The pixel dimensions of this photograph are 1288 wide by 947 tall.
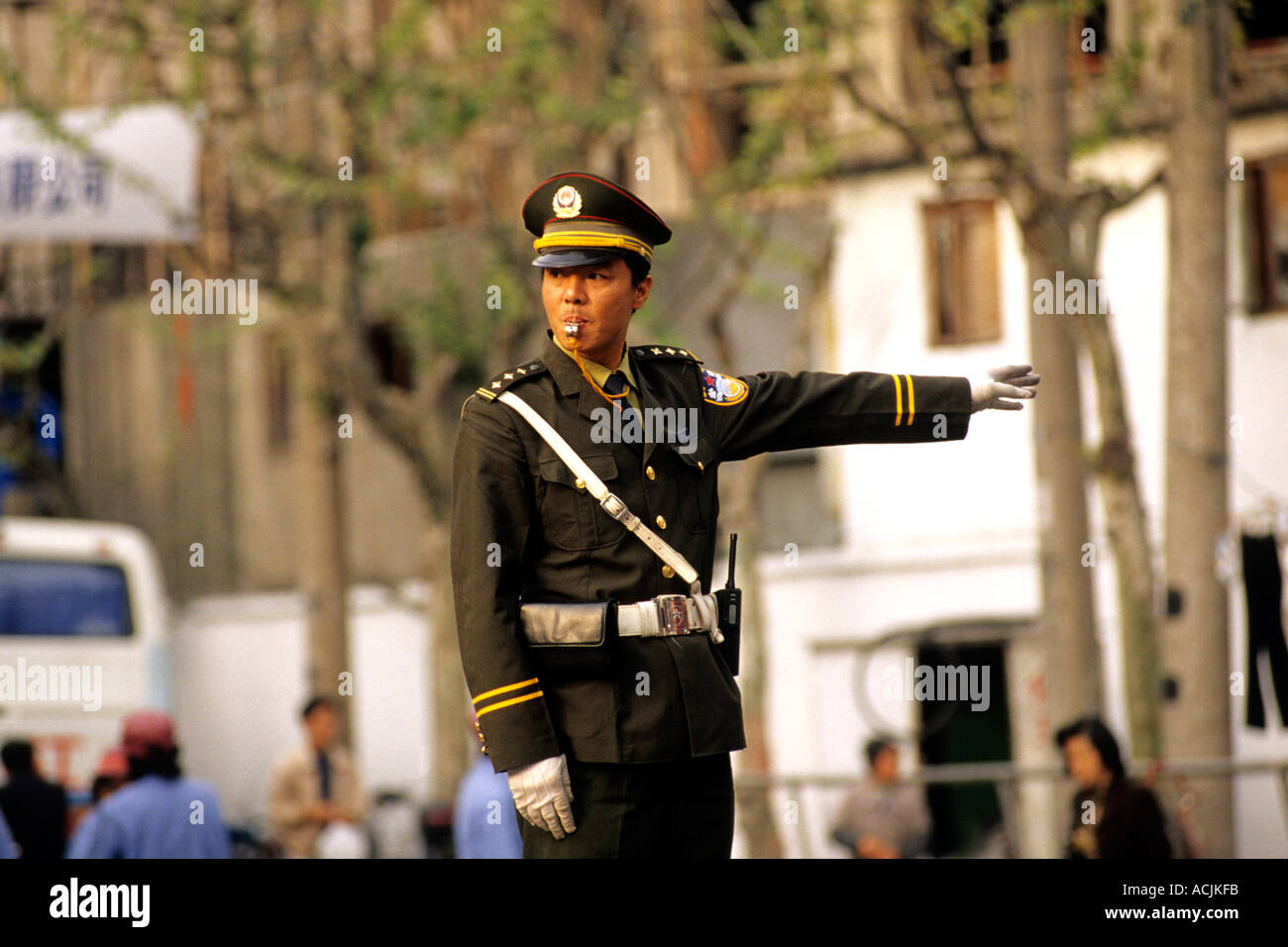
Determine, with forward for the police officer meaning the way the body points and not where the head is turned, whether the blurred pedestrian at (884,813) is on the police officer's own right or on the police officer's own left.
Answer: on the police officer's own left

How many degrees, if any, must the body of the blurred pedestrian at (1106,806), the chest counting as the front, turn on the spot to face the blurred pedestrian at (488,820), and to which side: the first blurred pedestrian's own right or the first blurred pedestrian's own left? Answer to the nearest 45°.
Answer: approximately 45° to the first blurred pedestrian's own right

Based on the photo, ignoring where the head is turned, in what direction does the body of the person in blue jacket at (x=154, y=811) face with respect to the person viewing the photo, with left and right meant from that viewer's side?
facing away from the viewer

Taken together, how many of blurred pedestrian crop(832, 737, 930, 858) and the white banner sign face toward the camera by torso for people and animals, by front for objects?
2

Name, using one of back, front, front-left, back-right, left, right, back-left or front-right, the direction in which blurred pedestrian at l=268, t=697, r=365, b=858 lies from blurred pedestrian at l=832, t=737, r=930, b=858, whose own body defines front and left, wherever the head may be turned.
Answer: right

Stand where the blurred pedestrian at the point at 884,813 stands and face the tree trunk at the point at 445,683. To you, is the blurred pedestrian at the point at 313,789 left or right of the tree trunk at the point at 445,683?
left

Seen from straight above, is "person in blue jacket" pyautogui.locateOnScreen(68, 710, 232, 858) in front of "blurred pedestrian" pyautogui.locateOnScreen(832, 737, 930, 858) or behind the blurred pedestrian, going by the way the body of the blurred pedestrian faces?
in front

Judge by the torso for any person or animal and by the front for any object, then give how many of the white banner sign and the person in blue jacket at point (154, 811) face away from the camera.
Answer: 1

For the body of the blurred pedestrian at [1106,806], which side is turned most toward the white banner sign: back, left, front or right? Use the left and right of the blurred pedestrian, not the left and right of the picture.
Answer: right

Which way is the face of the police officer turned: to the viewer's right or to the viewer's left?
to the viewer's left

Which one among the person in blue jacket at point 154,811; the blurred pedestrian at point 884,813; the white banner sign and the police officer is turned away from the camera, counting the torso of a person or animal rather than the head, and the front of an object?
the person in blue jacket

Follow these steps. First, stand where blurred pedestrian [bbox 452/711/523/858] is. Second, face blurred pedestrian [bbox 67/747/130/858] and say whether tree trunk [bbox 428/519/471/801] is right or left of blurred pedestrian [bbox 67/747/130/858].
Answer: right

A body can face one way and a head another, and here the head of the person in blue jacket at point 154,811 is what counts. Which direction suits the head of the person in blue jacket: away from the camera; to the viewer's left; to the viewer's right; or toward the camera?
away from the camera

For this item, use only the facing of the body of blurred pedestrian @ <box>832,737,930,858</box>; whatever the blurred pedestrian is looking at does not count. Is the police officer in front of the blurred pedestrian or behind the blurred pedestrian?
in front
